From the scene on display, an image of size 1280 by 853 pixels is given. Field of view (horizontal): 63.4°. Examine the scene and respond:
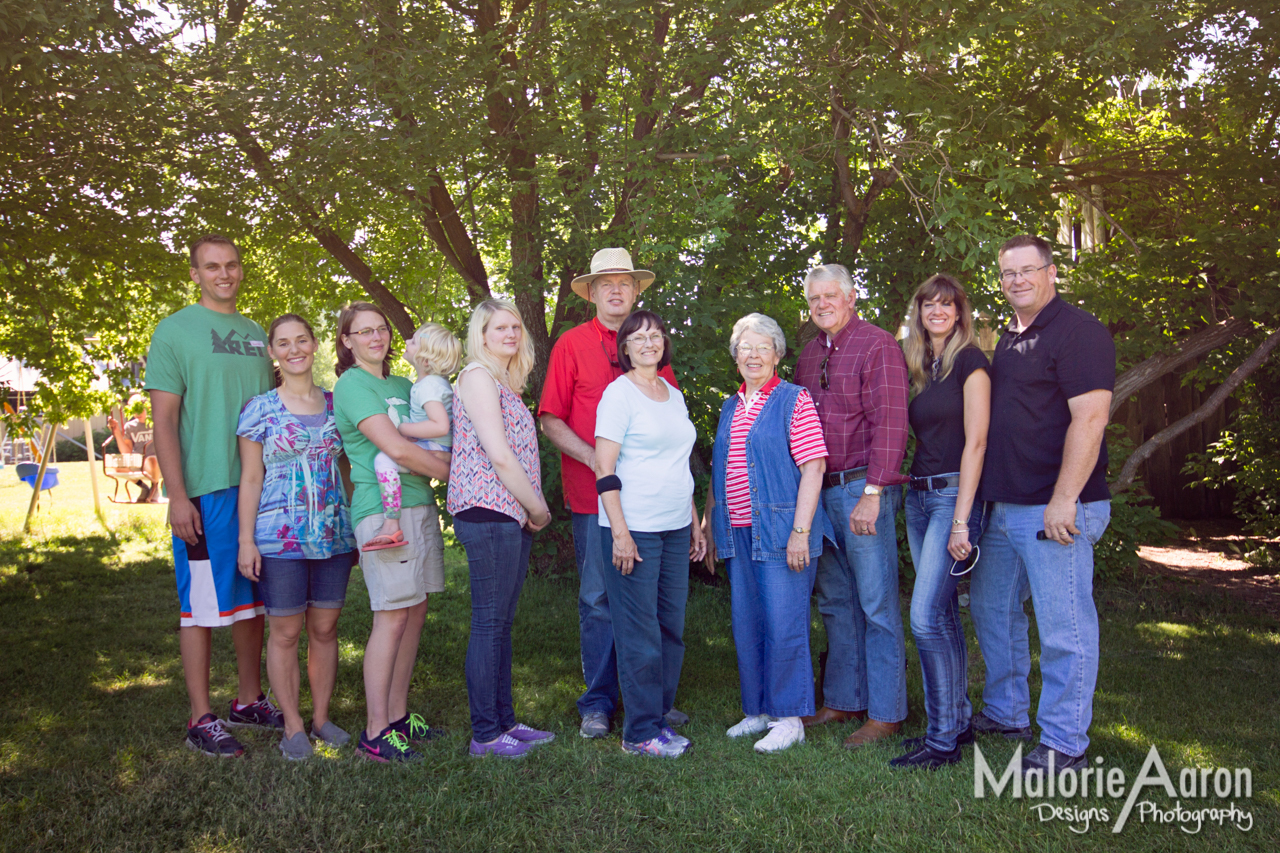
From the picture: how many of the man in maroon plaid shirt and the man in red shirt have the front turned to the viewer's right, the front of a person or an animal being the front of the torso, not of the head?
0

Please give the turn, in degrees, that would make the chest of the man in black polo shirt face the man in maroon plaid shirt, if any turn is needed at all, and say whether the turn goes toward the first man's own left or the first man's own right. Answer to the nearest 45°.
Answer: approximately 45° to the first man's own right

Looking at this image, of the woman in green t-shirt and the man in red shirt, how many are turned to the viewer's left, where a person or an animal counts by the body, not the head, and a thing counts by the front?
0

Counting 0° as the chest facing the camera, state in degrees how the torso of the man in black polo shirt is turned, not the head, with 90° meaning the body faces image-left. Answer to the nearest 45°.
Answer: approximately 45°

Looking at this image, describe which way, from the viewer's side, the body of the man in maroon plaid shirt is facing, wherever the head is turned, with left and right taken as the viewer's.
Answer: facing the viewer and to the left of the viewer

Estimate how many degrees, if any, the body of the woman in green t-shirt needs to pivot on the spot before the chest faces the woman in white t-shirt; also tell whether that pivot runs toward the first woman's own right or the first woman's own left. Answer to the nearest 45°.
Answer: approximately 45° to the first woman's own left

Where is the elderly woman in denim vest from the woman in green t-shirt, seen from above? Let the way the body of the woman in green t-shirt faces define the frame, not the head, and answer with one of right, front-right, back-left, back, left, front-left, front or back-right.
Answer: front-left

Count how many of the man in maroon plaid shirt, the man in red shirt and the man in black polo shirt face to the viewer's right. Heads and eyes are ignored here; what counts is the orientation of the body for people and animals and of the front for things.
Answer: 0

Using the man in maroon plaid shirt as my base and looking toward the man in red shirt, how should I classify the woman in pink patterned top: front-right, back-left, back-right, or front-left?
front-left

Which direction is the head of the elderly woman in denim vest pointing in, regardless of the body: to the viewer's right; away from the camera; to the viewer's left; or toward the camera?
toward the camera

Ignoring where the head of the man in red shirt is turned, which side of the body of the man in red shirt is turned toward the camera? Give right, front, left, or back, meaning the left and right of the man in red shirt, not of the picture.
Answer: front

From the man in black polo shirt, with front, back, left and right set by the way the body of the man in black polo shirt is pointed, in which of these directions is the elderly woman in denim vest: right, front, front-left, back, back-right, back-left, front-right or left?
front-right
